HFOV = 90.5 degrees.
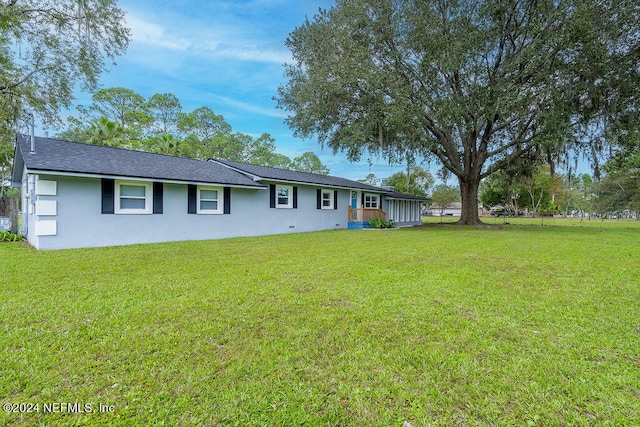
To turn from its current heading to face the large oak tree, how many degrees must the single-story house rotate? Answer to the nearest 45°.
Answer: approximately 45° to its left

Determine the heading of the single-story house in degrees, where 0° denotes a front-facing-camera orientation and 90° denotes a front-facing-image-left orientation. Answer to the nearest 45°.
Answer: approximately 315°
